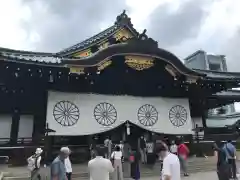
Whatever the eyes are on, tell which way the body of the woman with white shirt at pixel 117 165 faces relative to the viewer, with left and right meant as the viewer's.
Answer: facing away from the viewer

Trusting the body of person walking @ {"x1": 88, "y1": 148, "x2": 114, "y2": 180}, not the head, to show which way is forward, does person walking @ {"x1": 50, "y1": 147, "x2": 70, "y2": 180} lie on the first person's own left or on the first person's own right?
on the first person's own left

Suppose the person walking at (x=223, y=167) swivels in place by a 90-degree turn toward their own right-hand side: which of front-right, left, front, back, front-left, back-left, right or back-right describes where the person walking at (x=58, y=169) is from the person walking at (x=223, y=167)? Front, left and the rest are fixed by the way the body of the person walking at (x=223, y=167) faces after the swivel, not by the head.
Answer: back-left

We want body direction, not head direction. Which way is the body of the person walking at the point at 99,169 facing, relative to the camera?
away from the camera

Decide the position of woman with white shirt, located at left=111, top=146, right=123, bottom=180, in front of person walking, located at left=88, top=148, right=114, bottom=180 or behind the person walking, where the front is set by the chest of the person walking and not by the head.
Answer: in front

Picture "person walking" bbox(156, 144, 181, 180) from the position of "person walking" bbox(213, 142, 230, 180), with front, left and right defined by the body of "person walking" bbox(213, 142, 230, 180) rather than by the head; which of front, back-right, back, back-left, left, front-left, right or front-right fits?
left
